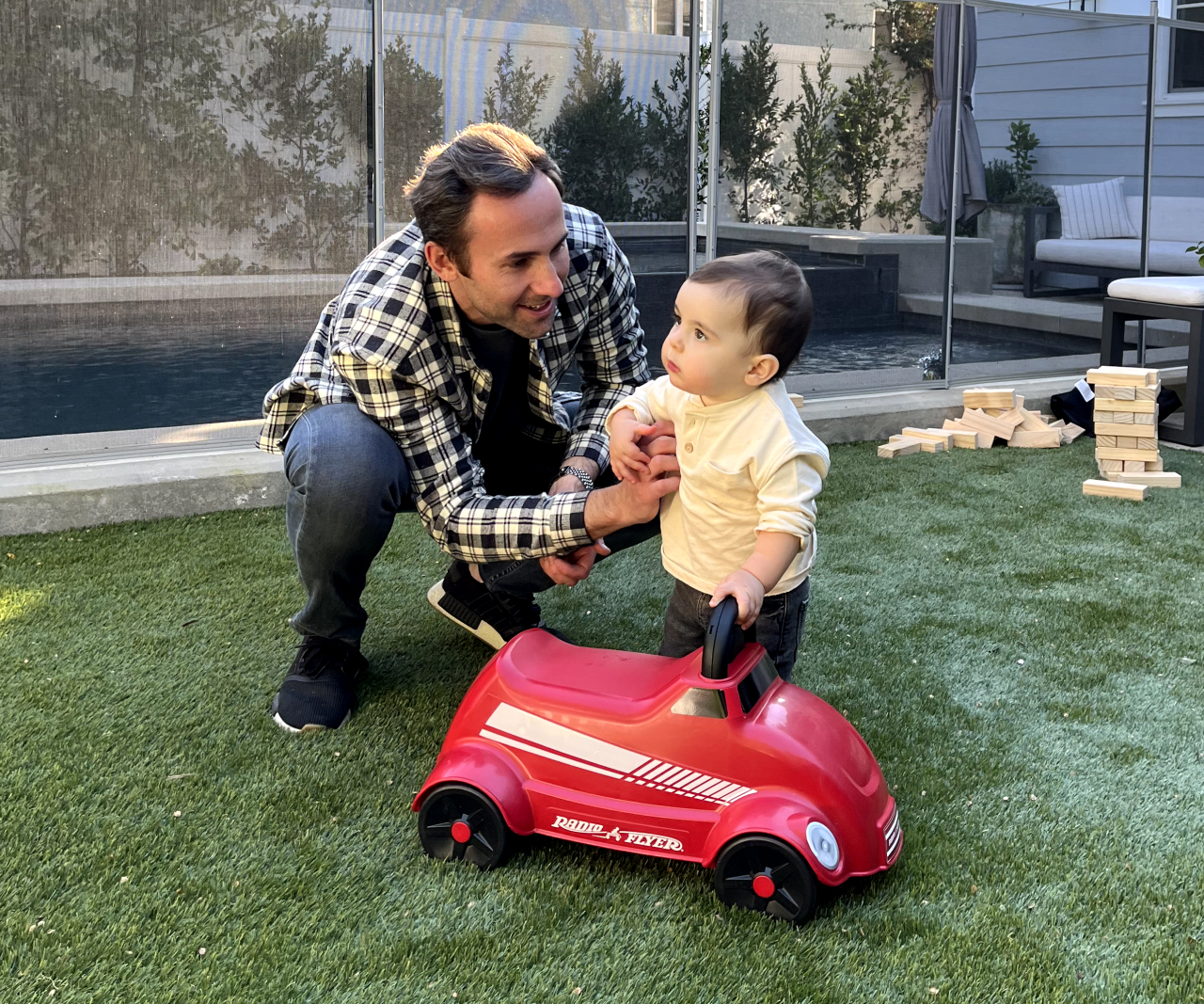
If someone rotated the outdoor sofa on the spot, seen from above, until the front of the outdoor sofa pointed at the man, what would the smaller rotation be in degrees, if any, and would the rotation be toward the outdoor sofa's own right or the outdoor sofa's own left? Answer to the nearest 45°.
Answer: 0° — it already faces them

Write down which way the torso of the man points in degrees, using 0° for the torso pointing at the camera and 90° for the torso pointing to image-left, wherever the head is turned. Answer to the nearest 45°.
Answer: approximately 315°

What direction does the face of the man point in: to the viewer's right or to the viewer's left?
to the viewer's right

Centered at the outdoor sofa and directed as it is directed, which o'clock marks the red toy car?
The red toy car is roughly at 12 o'clock from the outdoor sofa.

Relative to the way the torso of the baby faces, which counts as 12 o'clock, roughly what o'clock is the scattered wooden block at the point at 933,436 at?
The scattered wooden block is roughly at 5 o'clock from the baby.

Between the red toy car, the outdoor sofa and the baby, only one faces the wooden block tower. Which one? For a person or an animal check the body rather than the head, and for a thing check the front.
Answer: the outdoor sofa

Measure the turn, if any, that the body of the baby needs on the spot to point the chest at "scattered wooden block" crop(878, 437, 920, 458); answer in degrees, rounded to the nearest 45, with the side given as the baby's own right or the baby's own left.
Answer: approximately 135° to the baby's own right
